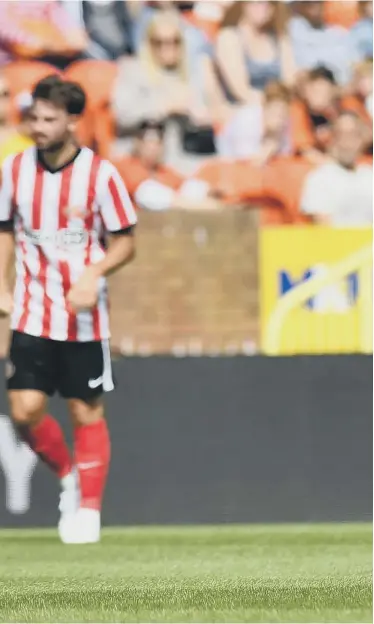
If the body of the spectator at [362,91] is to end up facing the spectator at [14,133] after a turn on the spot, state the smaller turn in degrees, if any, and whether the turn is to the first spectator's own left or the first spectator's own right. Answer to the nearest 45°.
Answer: approximately 45° to the first spectator's own right

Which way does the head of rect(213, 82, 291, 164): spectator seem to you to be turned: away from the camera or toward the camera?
toward the camera

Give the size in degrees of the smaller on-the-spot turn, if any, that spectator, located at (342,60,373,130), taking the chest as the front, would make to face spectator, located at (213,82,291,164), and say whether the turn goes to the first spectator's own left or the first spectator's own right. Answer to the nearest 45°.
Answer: approximately 45° to the first spectator's own right

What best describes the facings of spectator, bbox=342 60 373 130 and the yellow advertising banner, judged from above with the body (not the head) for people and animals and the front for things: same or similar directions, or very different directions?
same or similar directions

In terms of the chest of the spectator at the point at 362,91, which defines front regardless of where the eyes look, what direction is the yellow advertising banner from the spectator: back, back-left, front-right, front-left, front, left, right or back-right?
front

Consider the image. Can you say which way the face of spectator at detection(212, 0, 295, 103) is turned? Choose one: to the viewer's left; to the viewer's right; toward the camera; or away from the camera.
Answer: toward the camera

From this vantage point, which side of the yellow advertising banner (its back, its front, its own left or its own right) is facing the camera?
front

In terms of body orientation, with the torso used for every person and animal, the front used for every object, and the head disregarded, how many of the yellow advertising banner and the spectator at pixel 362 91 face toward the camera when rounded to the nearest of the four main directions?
2

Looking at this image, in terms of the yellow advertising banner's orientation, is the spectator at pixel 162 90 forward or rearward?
rearward

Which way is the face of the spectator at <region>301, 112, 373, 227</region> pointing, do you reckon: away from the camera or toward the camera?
toward the camera

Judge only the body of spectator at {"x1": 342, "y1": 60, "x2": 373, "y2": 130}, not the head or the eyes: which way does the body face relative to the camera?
toward the camera

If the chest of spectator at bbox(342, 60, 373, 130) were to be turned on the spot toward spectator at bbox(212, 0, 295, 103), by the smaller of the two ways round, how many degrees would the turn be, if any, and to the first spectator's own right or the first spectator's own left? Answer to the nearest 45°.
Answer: approximately 90° to the first spectator's own right
